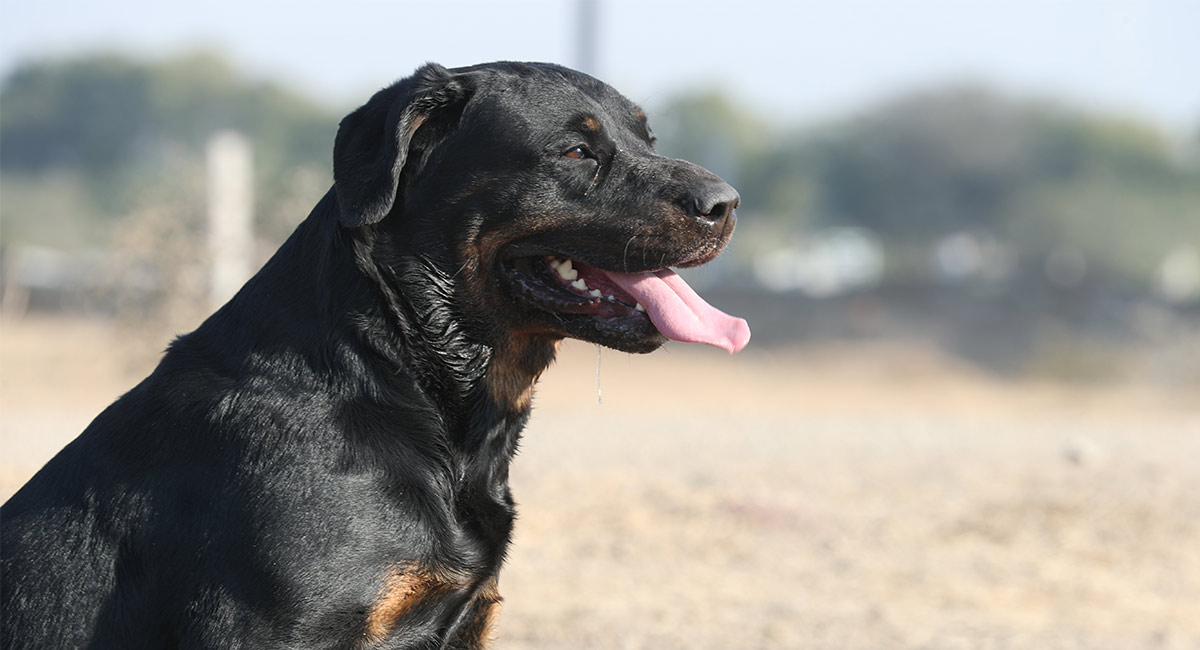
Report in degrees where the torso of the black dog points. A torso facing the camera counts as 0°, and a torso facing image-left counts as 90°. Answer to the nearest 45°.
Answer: approximately 270°

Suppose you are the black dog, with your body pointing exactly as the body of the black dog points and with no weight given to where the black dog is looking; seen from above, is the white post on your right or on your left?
on your left
